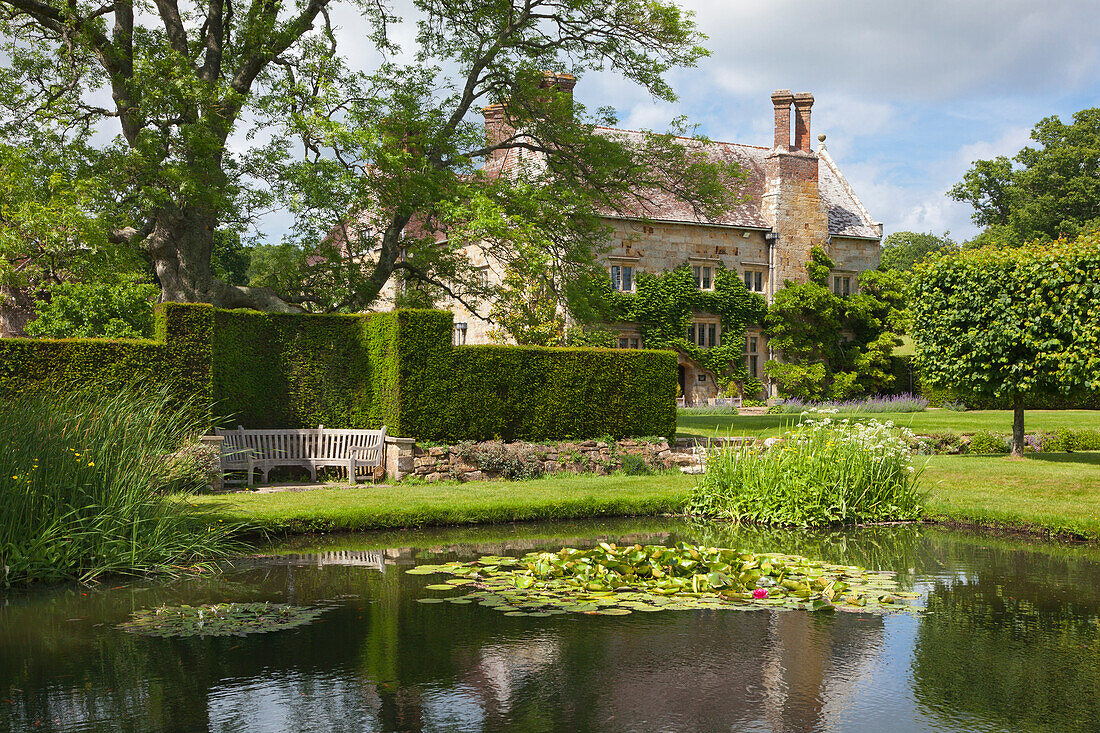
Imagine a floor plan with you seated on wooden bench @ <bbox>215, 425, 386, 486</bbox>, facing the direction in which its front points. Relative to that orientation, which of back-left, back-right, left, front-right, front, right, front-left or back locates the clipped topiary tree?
left

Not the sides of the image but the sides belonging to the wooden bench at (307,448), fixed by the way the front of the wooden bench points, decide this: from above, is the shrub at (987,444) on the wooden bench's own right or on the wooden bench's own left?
on the wooden bench's own left

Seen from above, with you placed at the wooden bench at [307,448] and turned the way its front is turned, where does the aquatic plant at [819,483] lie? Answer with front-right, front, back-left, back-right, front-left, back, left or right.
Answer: front-left

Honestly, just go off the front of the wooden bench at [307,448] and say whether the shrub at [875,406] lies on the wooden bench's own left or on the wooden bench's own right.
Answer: on the wooden bench's own left

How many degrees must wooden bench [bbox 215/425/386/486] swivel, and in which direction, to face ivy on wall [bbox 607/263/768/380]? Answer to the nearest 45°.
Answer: approximately 135° to its left

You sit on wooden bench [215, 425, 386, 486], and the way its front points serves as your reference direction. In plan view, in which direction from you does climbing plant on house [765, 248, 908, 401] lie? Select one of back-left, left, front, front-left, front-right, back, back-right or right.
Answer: back-left

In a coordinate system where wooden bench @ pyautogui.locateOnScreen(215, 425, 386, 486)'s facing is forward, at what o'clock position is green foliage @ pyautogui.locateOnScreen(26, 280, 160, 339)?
The green foliage is roughly at 5 o'clock from the wooden bench.

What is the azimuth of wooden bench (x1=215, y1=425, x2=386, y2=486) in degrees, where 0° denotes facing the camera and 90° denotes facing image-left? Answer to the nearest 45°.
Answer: approximately 0°

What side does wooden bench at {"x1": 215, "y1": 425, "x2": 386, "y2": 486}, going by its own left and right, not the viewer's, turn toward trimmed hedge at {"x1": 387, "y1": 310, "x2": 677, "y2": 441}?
left

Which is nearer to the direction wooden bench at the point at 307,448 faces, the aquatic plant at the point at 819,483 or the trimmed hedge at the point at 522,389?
the aquatic plant

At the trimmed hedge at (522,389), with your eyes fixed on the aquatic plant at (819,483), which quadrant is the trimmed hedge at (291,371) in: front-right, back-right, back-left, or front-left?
back-right
